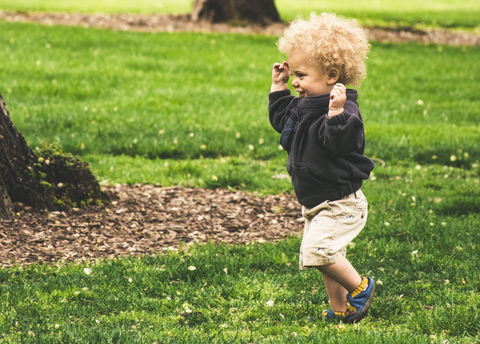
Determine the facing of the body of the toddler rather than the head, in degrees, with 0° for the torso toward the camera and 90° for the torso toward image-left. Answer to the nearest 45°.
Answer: approximately 90°

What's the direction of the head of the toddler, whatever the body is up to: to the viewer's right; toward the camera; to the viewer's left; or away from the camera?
to the viewer's left
